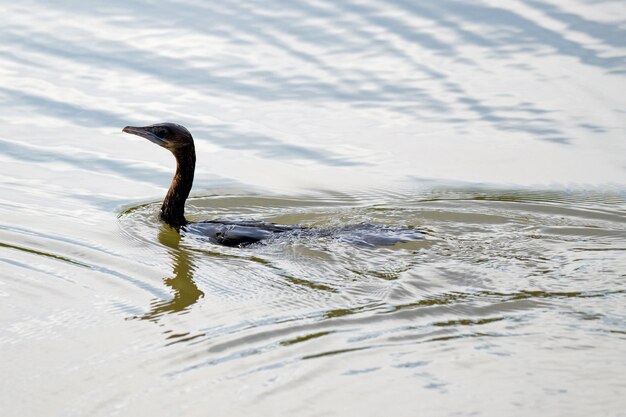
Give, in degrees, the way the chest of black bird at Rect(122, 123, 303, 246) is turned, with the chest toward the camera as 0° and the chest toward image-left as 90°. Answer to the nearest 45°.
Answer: approximately 90°
